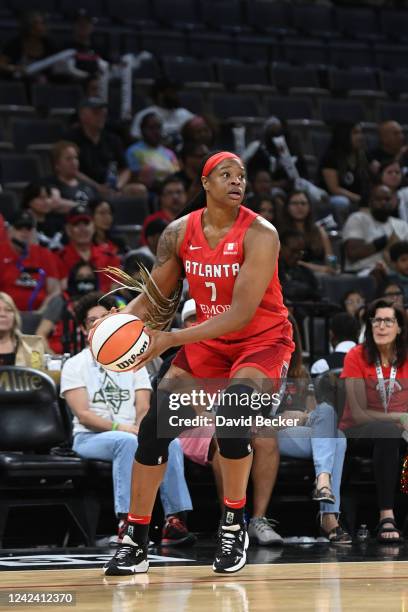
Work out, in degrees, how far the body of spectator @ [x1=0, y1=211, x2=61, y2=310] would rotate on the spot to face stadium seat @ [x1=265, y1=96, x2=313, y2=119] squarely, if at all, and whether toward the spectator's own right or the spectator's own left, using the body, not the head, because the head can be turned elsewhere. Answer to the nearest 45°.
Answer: approximately 135° to the spectator's own left

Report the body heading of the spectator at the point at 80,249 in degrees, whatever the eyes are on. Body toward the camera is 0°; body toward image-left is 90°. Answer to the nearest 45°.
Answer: approximately 0°

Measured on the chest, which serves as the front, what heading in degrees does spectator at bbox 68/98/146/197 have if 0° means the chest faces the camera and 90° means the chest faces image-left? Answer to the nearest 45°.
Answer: approximately 0°

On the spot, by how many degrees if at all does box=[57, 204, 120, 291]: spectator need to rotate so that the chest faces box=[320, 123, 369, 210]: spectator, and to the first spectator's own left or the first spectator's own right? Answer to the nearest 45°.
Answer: approximately 135° to the first spectator's own left

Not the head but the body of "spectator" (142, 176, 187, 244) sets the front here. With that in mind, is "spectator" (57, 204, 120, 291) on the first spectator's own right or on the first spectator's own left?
on the first spectator's own right

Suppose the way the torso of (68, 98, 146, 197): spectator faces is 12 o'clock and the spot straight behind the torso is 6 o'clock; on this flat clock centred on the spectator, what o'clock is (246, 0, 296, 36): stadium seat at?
The stadium seat is roughly at 7 o'clock from the spectator.
